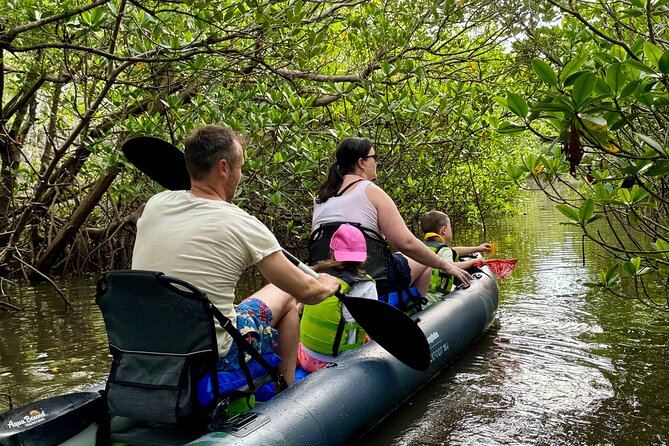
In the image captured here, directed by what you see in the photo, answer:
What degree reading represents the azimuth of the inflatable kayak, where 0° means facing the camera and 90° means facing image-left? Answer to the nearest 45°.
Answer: approximately 225°

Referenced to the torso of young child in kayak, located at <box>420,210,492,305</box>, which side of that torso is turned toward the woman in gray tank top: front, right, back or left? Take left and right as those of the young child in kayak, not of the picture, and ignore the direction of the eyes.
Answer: back

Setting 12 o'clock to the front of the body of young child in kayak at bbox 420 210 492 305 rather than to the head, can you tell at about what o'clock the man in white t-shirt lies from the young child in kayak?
The man in white t-shirt is roughly at 5 o'clock from the young child in kayak.

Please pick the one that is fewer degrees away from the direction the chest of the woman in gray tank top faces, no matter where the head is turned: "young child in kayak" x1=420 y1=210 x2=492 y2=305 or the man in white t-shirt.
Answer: the young child in kayak

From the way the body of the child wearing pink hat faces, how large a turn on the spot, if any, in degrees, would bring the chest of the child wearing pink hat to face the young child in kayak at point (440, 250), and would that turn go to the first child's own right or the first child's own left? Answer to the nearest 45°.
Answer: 0° — they already face them

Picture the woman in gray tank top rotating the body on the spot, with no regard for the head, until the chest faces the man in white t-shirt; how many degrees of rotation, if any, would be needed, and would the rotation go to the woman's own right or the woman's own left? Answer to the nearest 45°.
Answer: approximately 135° to the woman's own right

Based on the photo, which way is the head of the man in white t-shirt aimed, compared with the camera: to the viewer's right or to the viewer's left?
to the viewer's right

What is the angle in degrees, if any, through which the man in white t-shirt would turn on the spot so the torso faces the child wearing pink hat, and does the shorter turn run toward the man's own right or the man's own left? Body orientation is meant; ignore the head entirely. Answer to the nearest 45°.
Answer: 0° — they already face them

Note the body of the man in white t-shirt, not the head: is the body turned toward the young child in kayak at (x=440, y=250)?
yes

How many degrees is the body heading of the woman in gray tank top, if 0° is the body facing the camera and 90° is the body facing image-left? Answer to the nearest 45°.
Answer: approximately 225°
